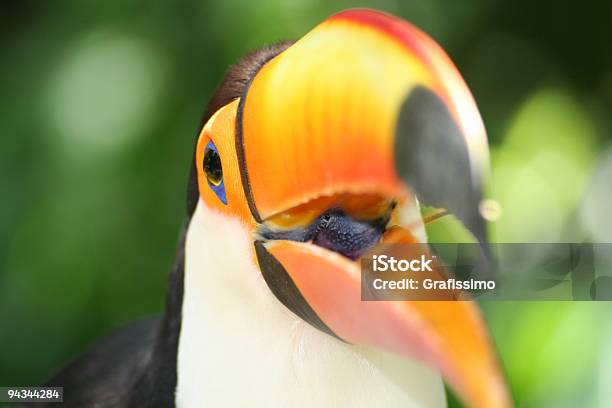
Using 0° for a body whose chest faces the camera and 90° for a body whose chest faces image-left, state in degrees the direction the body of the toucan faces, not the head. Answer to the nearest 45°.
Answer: approximately 315°
